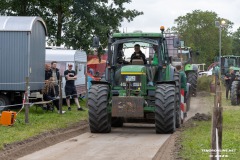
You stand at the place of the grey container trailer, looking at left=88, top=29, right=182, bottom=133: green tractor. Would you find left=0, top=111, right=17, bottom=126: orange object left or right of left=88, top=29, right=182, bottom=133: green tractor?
right

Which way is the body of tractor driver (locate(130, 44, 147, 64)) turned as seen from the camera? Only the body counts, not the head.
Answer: toward the camera

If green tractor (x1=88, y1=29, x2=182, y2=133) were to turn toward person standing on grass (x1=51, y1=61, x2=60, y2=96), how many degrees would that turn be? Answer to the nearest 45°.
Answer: approximately 135° to its right

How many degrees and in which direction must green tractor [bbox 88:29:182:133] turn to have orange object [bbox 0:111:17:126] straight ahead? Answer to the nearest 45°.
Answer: approximately 90° to its right

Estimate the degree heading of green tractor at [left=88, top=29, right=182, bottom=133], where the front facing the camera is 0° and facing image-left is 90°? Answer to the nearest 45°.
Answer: approximately 0°

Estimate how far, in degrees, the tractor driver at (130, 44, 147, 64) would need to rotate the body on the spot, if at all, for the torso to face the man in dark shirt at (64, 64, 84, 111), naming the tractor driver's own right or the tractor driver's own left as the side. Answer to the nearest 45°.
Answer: approximately 135° to the tractor driver's own right

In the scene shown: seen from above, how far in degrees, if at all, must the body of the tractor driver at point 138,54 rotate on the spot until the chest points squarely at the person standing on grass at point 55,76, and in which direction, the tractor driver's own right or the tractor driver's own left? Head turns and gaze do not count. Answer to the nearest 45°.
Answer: approximately 135° to the tractor driver's own right

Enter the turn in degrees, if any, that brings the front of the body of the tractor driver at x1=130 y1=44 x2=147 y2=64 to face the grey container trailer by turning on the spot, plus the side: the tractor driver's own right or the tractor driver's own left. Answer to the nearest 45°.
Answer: approximately 135° to the tractor driver's own right
